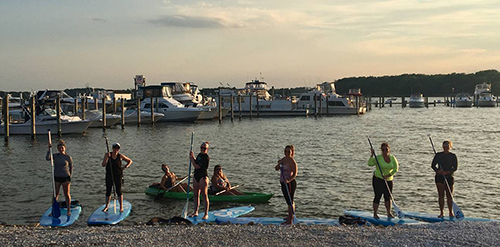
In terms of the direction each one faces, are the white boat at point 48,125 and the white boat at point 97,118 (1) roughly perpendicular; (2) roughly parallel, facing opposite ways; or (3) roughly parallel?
roughly parallel

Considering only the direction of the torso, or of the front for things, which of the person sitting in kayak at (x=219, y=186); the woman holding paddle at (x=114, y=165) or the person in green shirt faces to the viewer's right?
the person sitting in kayak

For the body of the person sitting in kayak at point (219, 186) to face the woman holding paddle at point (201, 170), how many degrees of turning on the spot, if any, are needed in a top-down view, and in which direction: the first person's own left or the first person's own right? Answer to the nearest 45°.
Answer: approximately 90° to the first person's own right

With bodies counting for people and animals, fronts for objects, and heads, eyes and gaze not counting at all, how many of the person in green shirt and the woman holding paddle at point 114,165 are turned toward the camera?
2

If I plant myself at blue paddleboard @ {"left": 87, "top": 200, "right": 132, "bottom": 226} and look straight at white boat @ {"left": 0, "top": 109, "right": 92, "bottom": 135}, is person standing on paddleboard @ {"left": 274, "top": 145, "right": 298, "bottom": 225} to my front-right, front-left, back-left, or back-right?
back-right

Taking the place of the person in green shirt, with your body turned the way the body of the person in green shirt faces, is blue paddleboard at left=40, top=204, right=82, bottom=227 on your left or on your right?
on your right

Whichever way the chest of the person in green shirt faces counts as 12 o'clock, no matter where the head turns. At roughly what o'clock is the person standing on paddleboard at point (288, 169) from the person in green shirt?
The person standing on paddleboard is roughly at 2 o'clock from the person in green shirt.

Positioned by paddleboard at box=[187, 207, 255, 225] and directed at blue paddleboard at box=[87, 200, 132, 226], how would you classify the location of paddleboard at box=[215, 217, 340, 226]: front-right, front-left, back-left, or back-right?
back-left

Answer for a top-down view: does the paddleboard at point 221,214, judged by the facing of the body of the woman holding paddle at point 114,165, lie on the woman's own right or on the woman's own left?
on the woman's own left

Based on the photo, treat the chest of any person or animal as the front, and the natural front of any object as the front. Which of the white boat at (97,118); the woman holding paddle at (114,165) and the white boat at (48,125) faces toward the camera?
the woman holding paddle

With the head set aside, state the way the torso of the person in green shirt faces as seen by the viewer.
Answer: toward the camera

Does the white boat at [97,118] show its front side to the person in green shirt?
no

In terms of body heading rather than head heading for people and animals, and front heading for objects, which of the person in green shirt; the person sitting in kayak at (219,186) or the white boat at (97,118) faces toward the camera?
the person in green shirt

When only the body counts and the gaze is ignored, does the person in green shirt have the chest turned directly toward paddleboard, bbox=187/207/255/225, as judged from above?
no

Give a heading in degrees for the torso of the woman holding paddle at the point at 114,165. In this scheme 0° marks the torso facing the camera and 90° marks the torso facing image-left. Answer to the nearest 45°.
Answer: approximately 0°

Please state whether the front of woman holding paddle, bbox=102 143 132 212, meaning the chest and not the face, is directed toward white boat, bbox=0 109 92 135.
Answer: no
